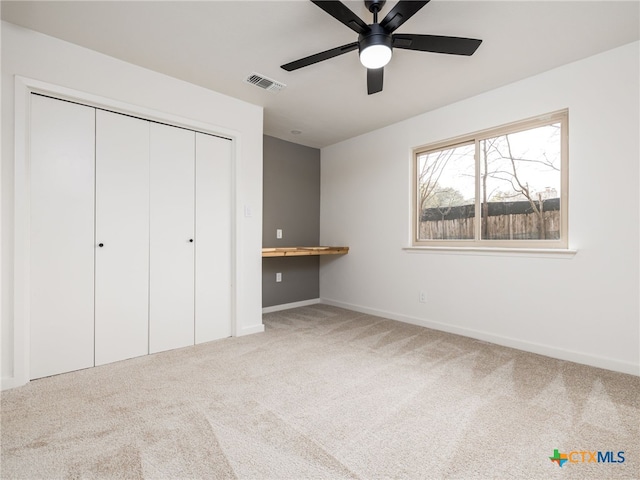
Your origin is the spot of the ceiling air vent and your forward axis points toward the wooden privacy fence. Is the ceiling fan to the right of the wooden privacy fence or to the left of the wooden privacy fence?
right

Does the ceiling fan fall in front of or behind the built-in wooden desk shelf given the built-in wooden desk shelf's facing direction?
in front

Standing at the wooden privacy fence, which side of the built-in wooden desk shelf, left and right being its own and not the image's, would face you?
left

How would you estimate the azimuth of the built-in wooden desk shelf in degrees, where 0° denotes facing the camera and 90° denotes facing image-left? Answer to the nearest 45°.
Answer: approximately 0°
